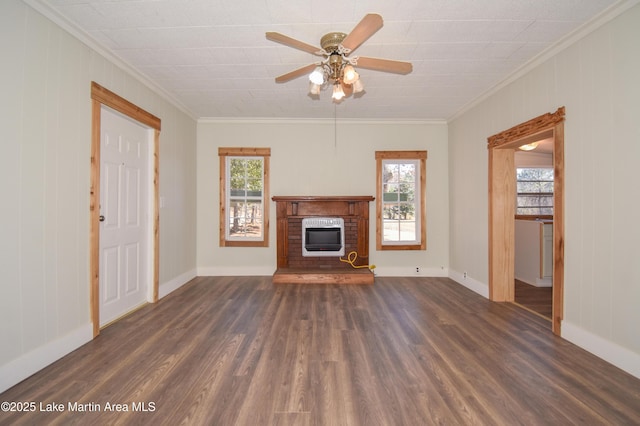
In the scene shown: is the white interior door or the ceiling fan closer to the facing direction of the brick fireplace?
the ceiling fan

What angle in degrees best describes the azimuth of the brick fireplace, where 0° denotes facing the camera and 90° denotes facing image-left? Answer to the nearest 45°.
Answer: approximately 0°

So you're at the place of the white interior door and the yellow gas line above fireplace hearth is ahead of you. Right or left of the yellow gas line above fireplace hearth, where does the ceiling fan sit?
right

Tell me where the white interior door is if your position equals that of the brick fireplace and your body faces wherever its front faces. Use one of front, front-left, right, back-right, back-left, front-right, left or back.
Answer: front-right

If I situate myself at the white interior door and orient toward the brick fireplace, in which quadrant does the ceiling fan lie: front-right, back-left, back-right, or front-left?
front-right

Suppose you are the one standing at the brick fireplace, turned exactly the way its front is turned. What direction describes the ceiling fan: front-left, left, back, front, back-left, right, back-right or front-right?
front

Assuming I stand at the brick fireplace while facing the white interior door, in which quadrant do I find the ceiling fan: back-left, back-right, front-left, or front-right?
front-left
